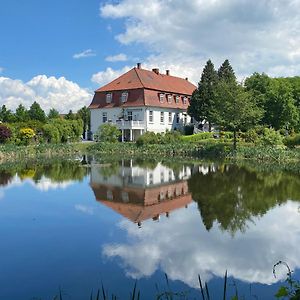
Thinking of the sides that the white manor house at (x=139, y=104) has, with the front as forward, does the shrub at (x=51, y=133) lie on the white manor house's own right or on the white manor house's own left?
on the white manor house's own right

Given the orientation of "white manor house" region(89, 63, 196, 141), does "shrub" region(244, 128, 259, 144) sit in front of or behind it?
in front

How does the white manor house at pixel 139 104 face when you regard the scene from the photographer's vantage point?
facing the viewer and to the right of the viewer

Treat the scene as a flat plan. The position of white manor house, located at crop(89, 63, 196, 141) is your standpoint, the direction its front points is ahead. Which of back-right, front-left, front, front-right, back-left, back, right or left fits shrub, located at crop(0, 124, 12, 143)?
right

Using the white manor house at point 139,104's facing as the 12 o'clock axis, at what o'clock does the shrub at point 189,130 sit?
The shrub is roughly at 10 o'clock from the white manor house.

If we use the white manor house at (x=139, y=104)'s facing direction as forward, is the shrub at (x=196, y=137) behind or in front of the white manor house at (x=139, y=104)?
in front

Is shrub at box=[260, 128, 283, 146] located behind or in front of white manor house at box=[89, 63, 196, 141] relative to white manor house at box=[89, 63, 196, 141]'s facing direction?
in front
